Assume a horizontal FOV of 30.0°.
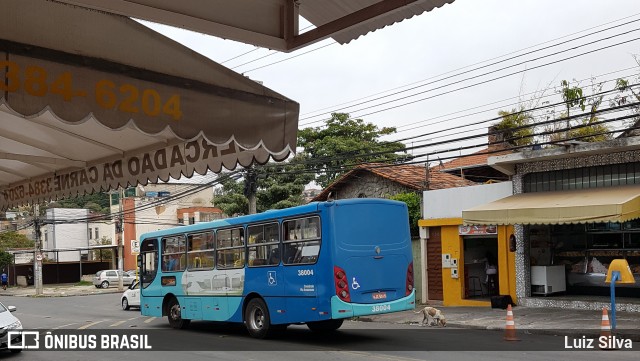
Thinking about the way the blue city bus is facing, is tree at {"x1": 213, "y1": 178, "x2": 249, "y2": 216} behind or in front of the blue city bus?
in front

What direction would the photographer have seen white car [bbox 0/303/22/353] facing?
facing the viewer and to the right of the viewer

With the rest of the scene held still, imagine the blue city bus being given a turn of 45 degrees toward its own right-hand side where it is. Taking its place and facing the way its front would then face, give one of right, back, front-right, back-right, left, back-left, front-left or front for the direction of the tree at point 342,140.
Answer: front

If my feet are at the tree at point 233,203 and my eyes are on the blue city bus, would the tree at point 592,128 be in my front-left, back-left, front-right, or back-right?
front-left

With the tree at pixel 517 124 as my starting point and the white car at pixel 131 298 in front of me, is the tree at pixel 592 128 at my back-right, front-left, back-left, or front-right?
back-left

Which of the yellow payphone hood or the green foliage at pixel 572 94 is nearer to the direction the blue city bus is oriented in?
the green foliage

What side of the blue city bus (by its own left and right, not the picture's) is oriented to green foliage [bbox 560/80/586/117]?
right

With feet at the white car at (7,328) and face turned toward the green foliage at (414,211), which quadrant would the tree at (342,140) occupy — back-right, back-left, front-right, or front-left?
front-left
